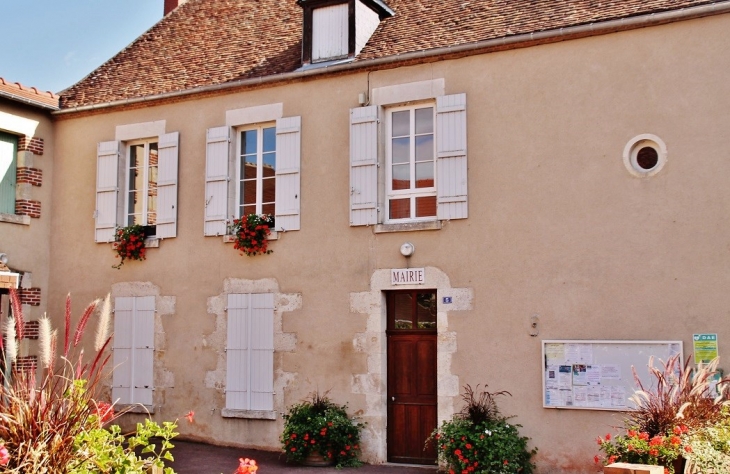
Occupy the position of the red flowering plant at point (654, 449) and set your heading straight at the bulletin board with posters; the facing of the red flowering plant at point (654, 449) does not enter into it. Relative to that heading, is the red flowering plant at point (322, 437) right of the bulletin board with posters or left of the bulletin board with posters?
left

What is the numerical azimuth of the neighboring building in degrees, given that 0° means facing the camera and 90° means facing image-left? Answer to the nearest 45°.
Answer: approximately 315°

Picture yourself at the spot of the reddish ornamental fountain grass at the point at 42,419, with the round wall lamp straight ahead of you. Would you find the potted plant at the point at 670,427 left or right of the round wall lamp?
right

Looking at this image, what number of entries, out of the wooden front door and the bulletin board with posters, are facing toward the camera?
2

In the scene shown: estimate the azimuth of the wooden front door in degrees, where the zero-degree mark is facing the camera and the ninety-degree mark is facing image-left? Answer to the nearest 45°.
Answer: approximately 0°

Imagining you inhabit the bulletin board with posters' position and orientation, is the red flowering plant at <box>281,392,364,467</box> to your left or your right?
on your right
